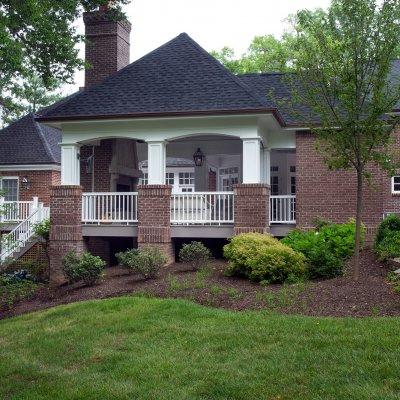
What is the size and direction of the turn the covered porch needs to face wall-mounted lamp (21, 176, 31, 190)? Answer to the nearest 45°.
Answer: approximately 135° to its right

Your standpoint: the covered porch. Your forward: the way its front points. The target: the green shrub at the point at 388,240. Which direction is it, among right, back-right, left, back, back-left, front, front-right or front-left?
front-left

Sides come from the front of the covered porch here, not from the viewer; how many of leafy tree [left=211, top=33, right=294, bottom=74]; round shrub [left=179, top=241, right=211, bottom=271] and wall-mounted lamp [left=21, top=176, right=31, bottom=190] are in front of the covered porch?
1

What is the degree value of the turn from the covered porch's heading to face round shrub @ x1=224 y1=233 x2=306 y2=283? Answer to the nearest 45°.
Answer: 0° — it already faces it

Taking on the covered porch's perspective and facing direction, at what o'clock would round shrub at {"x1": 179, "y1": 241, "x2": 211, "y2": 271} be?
The round shrub is roughly at 12 o'clock from the covered porch.

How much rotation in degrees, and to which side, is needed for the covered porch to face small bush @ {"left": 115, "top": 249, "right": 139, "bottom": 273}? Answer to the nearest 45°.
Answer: approximately 45° to its right

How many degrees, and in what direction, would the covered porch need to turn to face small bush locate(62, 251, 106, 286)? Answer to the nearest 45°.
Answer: approximately 45° to its right

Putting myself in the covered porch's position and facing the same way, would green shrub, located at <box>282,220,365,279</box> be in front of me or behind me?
in front

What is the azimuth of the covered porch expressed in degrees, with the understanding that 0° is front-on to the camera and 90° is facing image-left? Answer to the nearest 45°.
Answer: approximately 0°

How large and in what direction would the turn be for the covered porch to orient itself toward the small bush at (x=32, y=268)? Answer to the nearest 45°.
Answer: approximately 90° to its right

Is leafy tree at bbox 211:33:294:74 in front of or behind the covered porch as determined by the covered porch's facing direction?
behind
